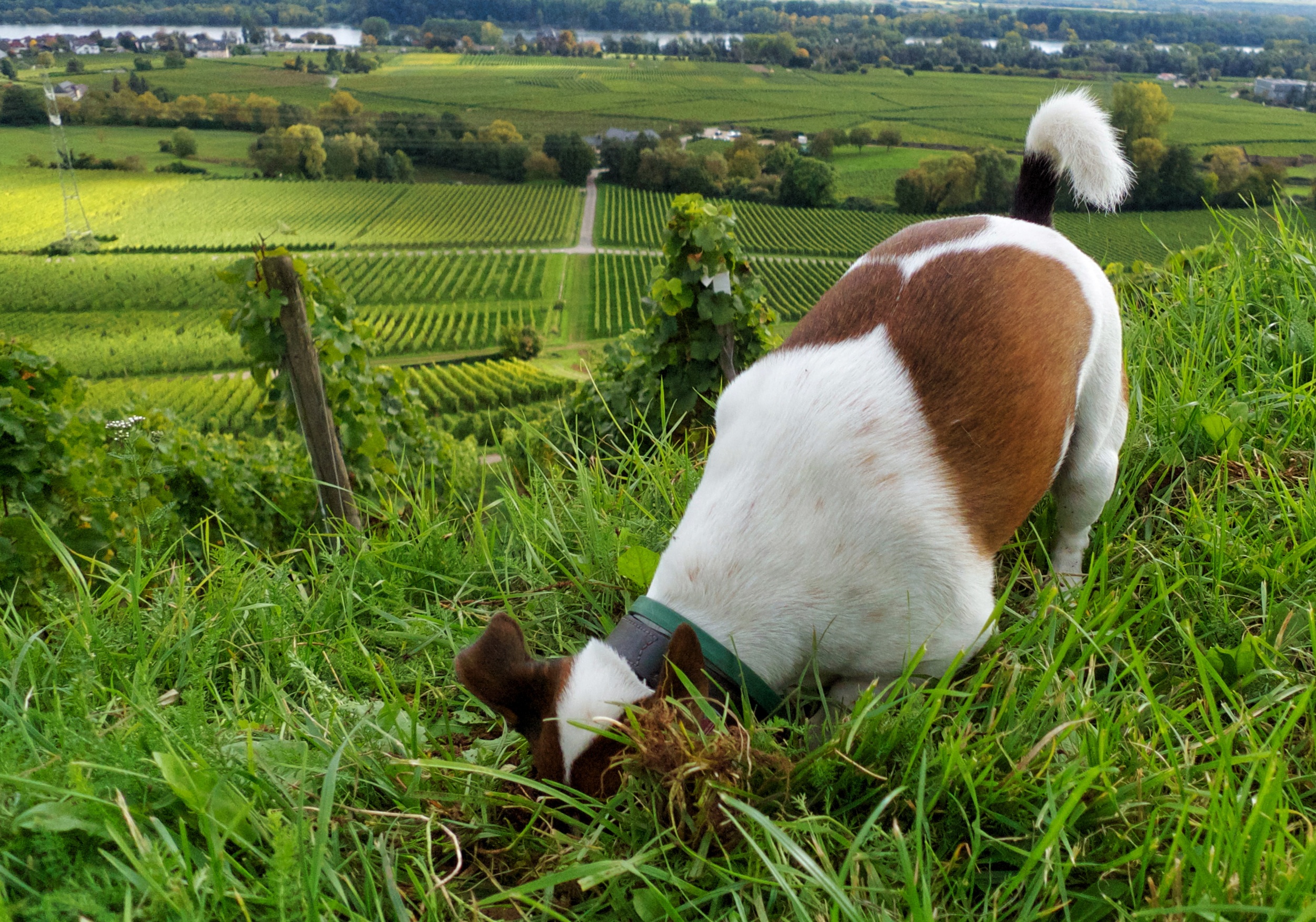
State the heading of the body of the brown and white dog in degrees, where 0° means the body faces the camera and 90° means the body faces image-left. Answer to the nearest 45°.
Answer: approximately 45°

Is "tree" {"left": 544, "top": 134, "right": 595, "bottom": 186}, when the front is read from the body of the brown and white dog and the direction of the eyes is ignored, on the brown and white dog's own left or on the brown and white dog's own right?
on the brown and white dog's own right

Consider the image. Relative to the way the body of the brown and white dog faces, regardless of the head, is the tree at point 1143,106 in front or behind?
behind

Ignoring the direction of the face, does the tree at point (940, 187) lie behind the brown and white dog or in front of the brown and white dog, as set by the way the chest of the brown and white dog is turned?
behind

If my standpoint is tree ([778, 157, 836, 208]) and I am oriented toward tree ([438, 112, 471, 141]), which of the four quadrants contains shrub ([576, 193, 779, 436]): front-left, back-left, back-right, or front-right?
back-left

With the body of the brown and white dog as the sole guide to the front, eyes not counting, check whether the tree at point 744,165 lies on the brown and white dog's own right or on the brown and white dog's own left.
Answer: on the brown and white dog's own right

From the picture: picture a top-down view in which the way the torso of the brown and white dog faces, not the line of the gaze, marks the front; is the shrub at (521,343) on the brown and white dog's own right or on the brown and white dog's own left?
on the brown and white dog's own right
